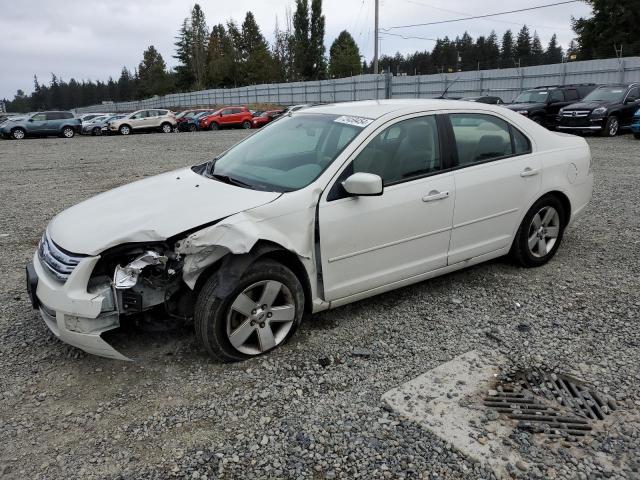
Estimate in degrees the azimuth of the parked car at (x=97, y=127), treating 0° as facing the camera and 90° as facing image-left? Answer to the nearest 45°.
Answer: approximately 90°

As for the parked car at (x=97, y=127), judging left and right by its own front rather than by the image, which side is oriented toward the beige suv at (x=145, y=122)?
back

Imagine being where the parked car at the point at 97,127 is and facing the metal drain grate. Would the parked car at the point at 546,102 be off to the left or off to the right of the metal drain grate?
left

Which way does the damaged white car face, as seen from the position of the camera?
facing the viewer and to the left of the viewer

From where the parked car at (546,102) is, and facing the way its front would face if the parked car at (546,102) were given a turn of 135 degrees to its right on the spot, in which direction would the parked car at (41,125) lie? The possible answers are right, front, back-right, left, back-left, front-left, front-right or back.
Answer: left

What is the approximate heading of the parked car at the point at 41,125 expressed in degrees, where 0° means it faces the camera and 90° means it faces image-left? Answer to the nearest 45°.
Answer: approximately 90°

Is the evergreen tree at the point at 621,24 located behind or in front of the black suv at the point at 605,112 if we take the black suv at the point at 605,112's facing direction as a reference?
behind

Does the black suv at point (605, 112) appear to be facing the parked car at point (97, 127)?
no

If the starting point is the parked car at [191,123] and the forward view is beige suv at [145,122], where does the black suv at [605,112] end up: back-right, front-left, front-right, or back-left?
back-left

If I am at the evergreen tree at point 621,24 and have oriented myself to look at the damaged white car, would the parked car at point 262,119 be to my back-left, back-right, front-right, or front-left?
front-right

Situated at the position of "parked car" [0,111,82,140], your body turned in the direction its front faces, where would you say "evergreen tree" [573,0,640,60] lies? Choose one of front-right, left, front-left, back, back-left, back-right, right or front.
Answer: back

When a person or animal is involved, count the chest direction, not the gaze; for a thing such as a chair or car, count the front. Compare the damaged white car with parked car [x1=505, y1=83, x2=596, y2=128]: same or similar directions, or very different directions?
same or similar directions

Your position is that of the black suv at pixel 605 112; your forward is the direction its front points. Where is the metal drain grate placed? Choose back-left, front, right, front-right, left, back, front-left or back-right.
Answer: front-left

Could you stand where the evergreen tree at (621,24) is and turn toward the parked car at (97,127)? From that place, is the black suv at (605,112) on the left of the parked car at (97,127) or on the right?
left

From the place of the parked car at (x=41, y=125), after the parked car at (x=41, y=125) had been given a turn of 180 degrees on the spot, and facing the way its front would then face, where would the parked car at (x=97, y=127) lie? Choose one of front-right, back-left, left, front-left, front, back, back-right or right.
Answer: front-left

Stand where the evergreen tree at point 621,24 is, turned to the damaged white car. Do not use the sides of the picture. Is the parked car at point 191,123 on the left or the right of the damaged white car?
right

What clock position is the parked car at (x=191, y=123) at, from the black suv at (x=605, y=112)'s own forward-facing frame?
The parked car is roughly at 2 o'clock from the black suv.
